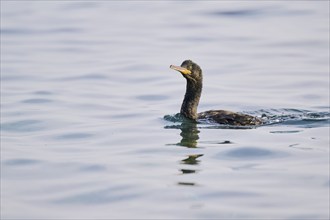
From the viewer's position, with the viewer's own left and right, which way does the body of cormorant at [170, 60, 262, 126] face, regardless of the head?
facing to the left of the viewer
